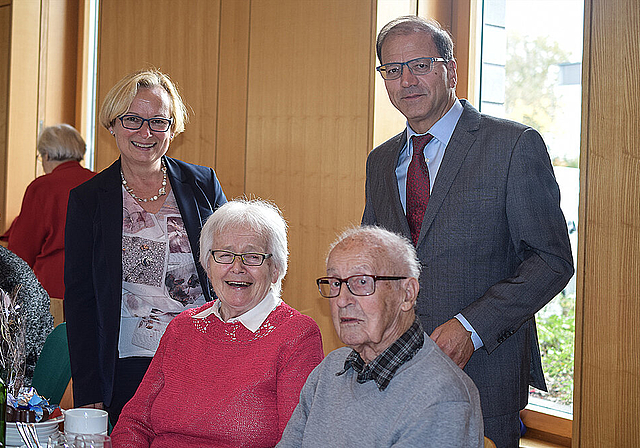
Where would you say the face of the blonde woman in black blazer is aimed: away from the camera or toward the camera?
toward the camera

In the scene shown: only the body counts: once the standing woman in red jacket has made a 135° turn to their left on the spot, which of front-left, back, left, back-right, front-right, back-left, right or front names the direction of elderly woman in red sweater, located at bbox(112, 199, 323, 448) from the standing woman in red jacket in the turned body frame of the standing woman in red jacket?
front

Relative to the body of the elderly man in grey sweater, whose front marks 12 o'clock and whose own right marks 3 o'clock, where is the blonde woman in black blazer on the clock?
The blonde woman in black blazer is roughly at 3 o'clock from the elderly man in grey sweater.

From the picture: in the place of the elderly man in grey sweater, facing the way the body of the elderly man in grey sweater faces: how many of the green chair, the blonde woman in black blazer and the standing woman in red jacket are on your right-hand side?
3

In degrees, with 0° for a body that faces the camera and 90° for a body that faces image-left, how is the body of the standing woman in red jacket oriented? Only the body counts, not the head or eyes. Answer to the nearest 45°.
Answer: approximately 135°

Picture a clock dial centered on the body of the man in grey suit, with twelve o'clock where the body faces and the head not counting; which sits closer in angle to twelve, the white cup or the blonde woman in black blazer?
the white cup

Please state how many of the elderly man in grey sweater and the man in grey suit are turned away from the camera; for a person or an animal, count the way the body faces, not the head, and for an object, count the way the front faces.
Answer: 0

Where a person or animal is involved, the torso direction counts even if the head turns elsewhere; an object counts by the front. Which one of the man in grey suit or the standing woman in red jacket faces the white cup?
the man in grey suit

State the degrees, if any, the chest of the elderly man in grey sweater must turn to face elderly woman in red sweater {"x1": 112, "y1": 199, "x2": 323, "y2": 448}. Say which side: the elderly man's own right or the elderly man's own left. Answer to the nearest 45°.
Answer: approximately 90° to the elderly man's own right

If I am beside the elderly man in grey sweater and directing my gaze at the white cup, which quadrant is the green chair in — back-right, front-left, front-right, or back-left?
front-right

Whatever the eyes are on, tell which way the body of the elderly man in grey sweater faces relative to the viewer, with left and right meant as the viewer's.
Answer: facing the viewer and to the left of the viewer

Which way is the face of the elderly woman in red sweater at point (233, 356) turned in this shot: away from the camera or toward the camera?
toward the camera

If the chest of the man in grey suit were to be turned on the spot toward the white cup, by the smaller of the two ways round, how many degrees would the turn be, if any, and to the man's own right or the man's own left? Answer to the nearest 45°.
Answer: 0° — they already face it

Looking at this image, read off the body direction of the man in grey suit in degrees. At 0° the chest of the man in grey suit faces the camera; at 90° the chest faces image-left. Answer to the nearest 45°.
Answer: approximately 45°

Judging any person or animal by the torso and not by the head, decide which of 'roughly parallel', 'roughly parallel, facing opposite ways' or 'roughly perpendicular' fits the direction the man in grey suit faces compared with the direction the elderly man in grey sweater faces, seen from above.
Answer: roughly parallel

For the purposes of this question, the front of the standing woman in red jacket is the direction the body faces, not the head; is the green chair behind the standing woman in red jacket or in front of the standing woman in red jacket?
behind

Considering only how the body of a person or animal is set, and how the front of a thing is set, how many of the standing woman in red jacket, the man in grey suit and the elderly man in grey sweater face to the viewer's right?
0
